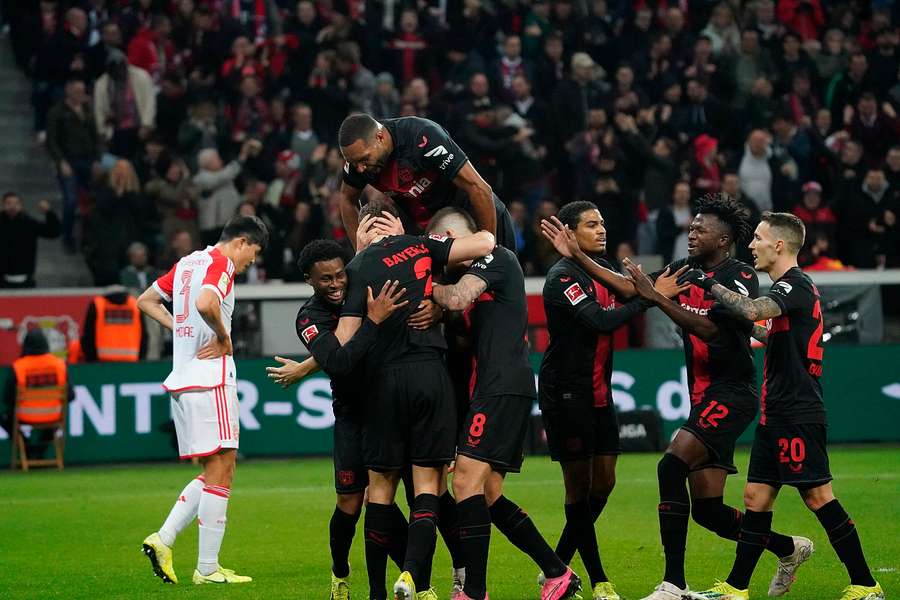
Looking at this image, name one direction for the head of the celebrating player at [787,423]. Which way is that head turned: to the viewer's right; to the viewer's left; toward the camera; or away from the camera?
to the viewer's left

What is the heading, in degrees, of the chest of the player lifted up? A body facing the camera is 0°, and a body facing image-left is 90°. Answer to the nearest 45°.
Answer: approximately 45°

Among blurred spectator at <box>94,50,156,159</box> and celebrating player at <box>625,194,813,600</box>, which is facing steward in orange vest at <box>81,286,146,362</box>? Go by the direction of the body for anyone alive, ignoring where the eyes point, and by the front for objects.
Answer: the blurred spectator

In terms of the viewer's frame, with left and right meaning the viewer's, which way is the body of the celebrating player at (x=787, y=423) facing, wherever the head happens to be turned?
facing to the left of the viewer

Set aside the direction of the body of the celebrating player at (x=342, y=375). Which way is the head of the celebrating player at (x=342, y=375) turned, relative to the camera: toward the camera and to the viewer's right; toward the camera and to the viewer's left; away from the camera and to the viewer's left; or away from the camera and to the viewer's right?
toward the camera and to the viewer's right
